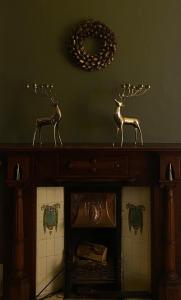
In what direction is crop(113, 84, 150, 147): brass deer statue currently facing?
to the viewer's left

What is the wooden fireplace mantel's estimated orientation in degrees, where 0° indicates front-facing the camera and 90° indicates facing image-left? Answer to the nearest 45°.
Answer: approximately 0°
